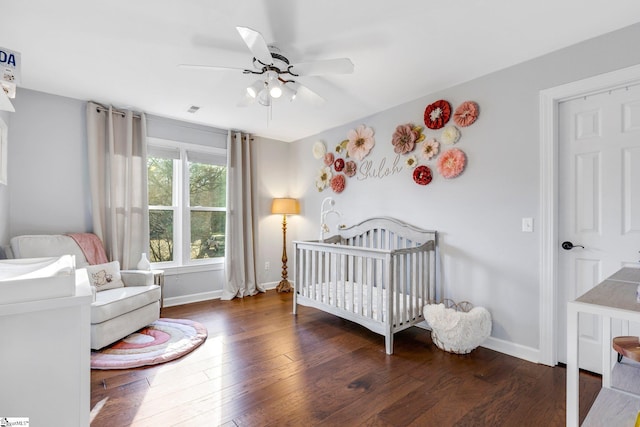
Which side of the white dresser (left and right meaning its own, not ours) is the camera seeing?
right

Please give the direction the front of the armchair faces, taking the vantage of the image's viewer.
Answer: facing the viewer and to the right of the viewer

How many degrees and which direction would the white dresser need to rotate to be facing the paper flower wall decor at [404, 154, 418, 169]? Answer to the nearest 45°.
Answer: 0° — it already faces it

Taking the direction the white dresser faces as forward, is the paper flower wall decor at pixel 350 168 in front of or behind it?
in front

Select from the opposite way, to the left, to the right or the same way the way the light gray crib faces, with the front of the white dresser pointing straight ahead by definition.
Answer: the opposite way

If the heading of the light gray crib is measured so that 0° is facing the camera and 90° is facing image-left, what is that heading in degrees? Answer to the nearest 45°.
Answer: approximately 45°

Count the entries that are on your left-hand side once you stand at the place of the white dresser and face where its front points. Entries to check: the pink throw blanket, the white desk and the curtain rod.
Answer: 2

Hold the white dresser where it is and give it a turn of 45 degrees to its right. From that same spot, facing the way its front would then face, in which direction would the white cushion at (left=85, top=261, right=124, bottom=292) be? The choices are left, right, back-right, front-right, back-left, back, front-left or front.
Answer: back-left

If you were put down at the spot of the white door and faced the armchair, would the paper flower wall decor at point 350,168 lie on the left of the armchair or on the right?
right

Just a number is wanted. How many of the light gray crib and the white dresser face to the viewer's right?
1
